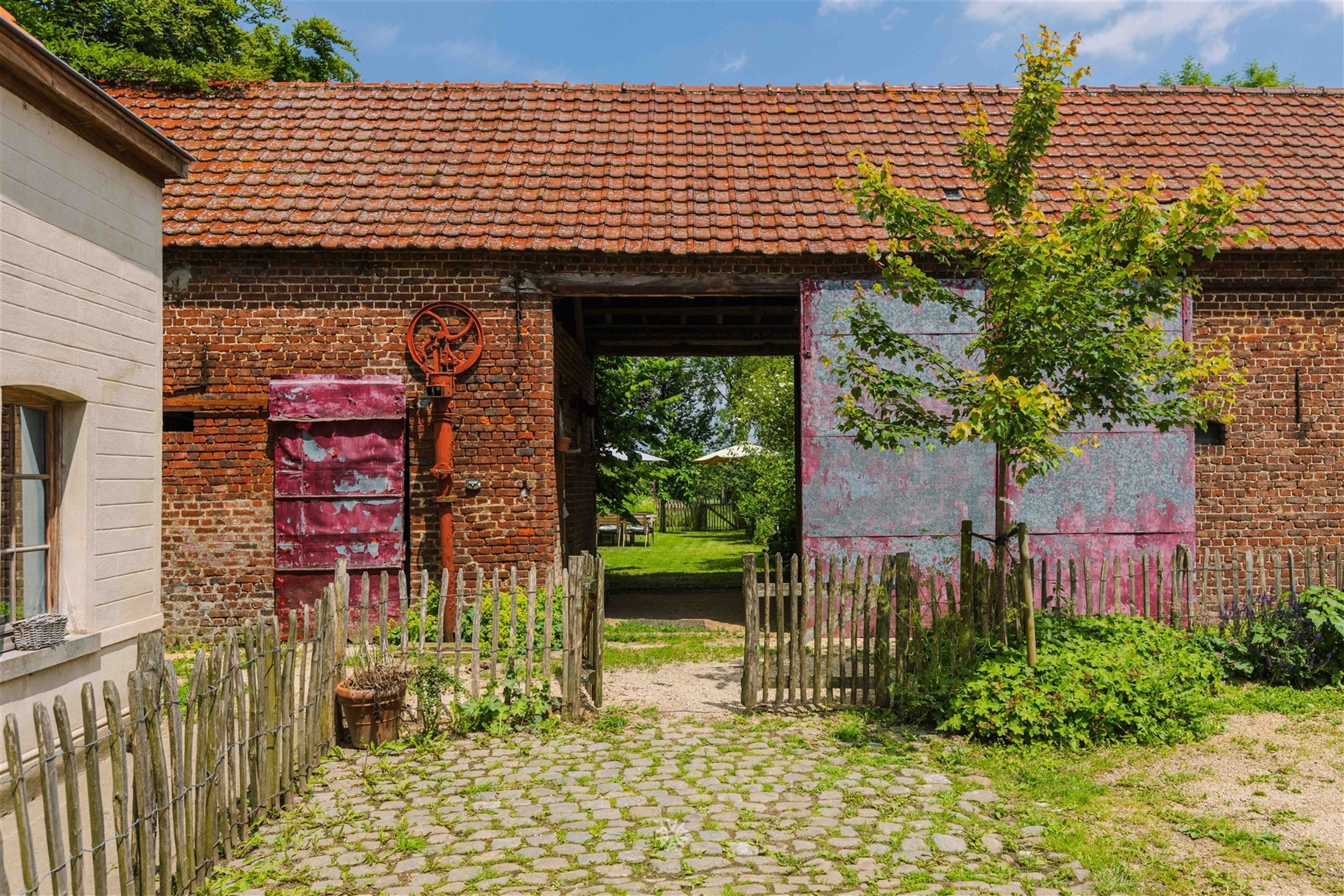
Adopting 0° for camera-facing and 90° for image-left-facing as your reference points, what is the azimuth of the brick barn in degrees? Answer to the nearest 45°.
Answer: approximately 0°

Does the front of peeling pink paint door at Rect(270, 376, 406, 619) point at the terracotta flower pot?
yes

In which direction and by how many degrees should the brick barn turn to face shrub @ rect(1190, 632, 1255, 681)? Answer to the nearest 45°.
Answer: approximately 90° to its left

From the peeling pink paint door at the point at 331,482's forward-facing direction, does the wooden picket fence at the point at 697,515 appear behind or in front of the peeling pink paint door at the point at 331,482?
behind

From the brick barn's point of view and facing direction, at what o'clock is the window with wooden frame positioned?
The window with wooden frame is roughly at 1 o'clock from the brick barn.

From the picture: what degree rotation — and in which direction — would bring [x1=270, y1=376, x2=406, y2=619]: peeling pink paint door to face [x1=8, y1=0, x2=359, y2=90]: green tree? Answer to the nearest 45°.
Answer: approximately 180°

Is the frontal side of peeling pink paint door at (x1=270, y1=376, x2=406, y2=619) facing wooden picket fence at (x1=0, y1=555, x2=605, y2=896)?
yes
